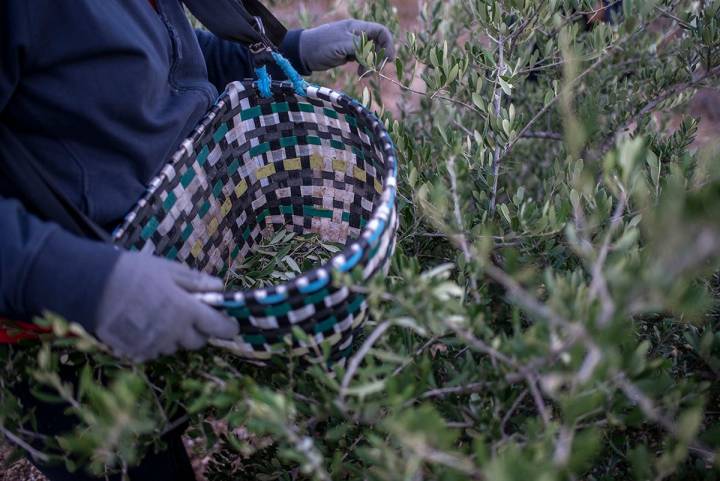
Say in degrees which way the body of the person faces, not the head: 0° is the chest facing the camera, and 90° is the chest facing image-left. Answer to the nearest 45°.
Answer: approximately 315°
